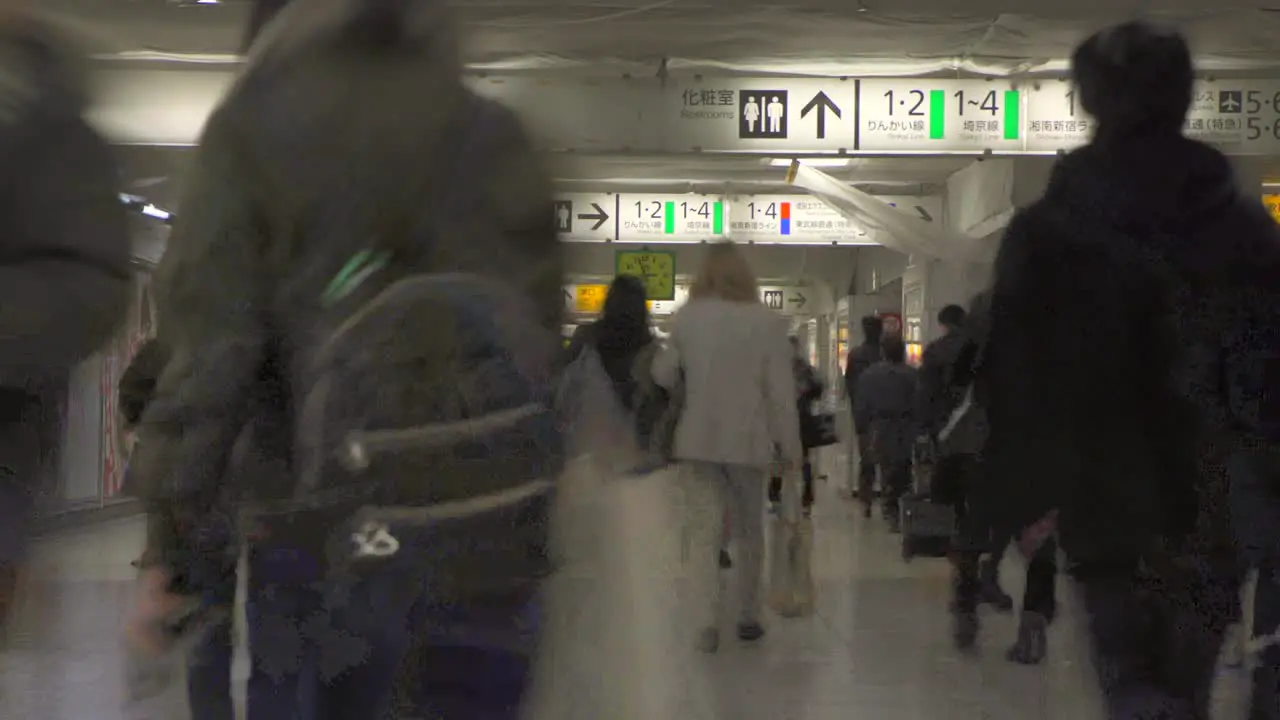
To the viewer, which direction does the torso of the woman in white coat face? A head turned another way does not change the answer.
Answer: away from the camera

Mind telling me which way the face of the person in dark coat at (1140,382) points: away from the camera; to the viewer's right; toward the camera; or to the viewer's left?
away from the camera

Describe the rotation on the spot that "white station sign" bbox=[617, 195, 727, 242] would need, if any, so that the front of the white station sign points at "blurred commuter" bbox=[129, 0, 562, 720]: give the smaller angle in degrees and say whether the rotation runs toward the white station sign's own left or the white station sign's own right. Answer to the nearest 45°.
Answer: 0° — it already faces them

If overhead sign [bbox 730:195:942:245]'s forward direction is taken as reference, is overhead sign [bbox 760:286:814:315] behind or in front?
behind

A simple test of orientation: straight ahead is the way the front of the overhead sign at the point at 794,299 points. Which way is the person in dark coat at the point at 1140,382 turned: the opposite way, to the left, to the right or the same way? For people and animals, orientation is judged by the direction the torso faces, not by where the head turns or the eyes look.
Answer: the opposite way

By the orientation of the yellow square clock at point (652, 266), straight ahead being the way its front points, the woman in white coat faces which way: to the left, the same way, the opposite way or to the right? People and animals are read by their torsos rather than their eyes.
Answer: the opposite way

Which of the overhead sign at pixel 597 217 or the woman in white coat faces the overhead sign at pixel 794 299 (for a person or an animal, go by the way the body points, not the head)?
the woman in white coat

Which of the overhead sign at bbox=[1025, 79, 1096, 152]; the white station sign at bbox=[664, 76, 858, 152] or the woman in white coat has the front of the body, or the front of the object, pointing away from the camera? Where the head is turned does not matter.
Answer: the woman in white coat

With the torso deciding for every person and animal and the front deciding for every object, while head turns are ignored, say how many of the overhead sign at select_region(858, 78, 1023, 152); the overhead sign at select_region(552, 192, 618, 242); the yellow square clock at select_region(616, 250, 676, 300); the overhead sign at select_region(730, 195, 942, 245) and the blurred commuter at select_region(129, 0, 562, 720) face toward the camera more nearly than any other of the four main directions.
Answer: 4

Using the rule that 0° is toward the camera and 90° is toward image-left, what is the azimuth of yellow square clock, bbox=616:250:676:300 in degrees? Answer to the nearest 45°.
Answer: approximately 0°

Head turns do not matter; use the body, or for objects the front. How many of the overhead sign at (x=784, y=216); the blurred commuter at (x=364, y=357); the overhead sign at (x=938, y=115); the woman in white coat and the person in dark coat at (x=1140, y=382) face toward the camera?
2

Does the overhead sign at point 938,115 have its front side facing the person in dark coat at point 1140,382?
yes

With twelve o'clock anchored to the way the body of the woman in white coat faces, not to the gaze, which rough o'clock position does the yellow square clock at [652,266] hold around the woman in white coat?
The yellow square clock is roughly at 12 o'clock from the woman in white coat.

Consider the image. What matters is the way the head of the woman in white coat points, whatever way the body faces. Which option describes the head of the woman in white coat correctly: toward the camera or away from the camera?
away from the camera

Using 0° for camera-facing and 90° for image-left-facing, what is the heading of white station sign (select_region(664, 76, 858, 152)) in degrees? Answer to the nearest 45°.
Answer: approximately 0°

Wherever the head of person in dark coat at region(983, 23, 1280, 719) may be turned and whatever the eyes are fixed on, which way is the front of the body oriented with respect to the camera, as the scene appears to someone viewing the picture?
away from the camera

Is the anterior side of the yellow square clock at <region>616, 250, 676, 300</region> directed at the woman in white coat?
yes
